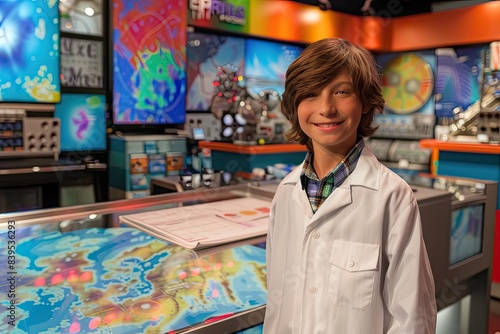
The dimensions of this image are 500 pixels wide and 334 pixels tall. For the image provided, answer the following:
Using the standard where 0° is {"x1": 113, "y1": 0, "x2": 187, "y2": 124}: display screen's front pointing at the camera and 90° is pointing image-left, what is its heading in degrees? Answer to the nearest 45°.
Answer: approximately 0°

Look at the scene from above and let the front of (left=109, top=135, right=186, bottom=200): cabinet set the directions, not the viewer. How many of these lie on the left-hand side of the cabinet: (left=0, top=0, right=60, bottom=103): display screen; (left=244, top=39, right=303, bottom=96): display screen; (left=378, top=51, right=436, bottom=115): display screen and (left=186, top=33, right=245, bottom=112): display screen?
3

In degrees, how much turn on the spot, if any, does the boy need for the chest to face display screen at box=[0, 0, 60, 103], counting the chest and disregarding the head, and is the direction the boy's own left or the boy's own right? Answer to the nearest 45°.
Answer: approximately 90° to the boy's own right

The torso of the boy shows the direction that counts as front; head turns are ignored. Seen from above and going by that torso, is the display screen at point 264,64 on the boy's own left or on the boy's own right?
on the boy's own right

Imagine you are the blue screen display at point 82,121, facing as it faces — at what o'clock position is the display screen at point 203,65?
The display screen is roughly at 8 o'clock from the blue screen display.

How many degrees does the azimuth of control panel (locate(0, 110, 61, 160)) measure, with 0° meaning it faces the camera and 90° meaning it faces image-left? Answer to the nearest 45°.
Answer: approximately 0°

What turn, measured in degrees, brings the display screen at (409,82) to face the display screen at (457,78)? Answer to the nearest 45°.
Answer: approximately 45° to its left

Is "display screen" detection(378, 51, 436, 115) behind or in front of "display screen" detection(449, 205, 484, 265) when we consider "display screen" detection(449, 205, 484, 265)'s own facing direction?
behind

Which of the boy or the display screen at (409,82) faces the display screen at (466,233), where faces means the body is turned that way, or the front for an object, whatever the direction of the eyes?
the display screen at (409,82)

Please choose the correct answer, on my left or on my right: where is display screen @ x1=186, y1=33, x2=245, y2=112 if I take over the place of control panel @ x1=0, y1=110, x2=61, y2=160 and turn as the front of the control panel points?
on my left
